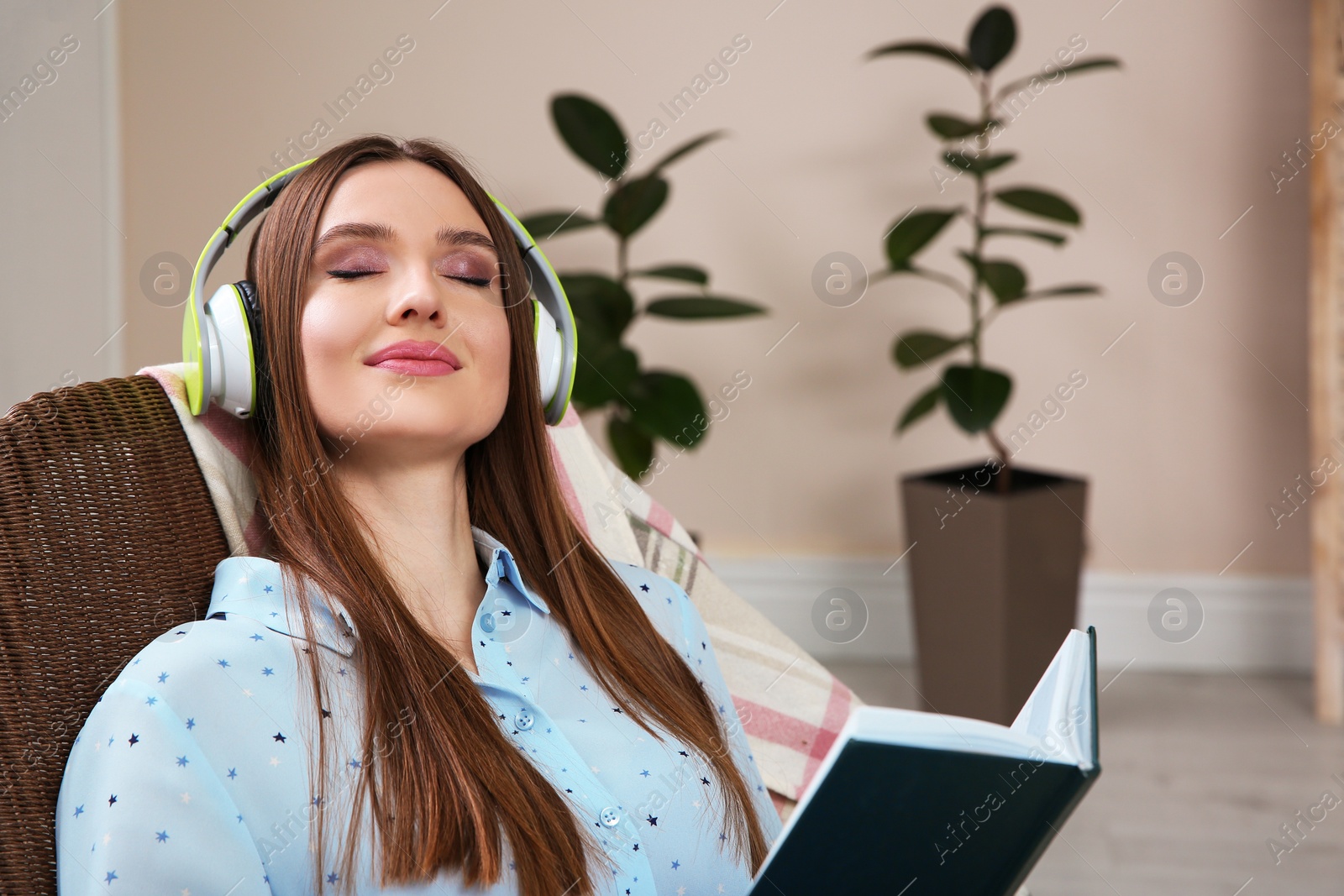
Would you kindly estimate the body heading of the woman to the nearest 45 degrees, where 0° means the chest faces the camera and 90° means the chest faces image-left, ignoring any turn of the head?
approximately 315°

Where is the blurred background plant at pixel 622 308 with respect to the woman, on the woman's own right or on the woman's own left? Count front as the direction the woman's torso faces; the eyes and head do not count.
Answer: on the woman's own left
